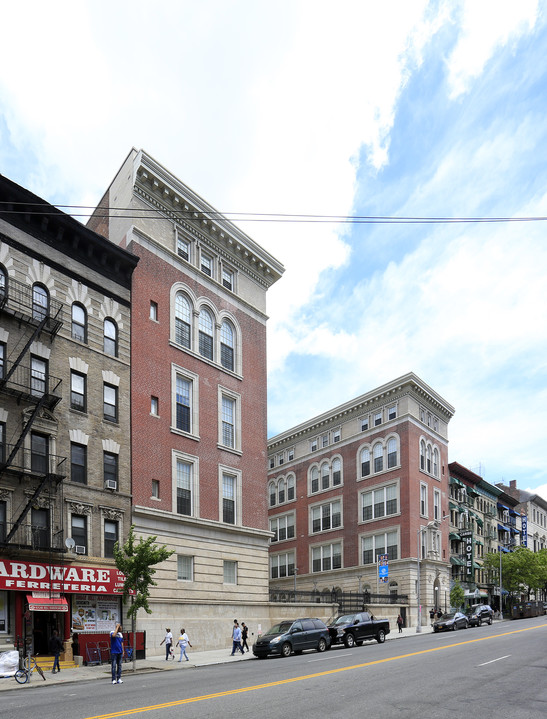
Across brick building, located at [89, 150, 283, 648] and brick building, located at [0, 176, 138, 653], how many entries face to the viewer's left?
0

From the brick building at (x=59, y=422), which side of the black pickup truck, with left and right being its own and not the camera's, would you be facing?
front

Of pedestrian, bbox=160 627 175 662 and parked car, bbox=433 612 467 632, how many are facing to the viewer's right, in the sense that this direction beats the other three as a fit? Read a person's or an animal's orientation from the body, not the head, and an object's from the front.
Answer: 0

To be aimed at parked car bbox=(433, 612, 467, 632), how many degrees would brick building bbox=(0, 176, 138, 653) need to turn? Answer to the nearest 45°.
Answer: approximately 90° to its left

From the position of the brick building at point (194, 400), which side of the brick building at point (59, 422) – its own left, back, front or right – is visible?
left

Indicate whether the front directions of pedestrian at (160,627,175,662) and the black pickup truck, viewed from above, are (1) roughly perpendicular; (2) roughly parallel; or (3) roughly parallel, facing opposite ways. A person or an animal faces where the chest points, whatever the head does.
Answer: roughly parallel

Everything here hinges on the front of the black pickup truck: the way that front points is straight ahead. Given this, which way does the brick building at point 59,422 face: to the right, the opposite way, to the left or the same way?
to the left

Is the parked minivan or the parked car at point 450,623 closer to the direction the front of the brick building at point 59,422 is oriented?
the parked minivan

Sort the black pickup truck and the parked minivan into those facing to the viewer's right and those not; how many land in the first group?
0

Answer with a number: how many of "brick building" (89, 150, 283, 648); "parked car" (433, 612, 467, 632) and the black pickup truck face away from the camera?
0

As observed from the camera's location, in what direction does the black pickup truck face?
facing the viewer and to the left of the viewer

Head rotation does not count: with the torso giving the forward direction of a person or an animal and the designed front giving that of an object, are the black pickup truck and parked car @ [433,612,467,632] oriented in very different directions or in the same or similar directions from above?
same or similar directions

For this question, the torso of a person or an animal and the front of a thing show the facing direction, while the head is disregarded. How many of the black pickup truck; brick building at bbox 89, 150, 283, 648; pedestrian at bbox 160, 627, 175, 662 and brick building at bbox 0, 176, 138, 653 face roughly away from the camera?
0

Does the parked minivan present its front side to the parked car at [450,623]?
no

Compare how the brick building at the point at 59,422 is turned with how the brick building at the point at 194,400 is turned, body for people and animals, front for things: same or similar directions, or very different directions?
same or similar directions

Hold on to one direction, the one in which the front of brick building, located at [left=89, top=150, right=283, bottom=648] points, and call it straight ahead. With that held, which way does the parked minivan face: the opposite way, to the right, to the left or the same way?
to the right

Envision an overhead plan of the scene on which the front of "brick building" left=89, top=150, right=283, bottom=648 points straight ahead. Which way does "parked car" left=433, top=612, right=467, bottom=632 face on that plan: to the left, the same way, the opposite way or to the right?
to the right
